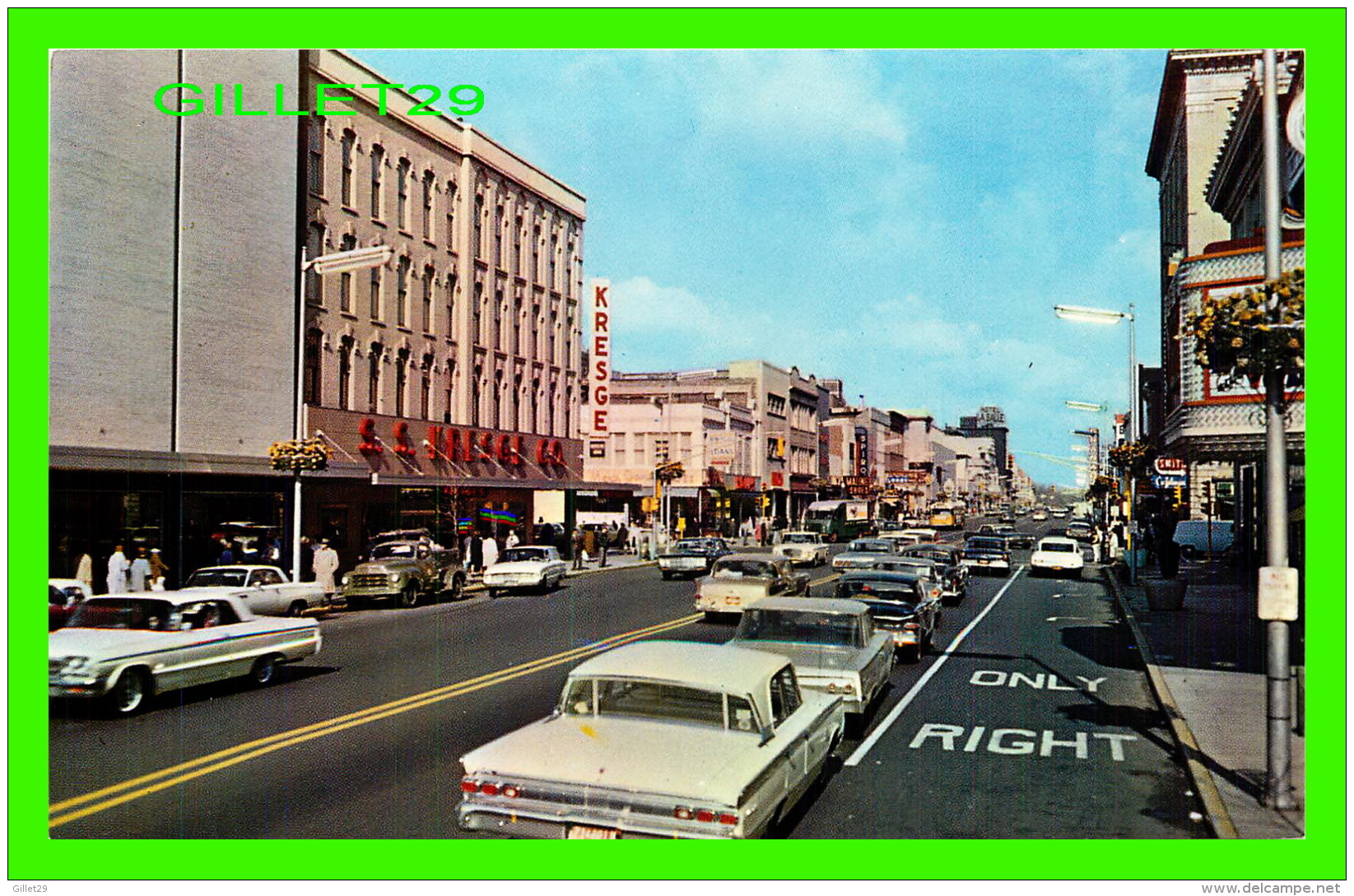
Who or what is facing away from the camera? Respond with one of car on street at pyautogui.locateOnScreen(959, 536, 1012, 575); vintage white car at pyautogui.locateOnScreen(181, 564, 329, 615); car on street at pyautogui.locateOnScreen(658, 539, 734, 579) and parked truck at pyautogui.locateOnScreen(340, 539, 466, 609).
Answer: car on street at pyautogui.locateOnScreen(959, 536, 1012, 575)

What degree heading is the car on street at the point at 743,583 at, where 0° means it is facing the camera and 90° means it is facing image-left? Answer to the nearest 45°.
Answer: approximately 225°

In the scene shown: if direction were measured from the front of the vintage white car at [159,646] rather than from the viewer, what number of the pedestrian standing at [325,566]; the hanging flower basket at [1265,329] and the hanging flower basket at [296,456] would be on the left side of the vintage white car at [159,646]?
1

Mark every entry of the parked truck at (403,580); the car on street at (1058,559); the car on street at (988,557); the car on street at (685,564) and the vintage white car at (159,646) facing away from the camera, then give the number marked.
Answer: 2

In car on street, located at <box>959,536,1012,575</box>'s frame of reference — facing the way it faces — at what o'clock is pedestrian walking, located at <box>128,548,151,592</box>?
The pedestrian walking is roughly at 7 o'clock from the car on street.

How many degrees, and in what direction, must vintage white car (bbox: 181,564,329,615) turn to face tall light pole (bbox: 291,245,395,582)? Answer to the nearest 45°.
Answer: approximately 135° to its right

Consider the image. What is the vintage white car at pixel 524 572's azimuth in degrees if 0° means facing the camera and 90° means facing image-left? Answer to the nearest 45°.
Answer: approximately 45°

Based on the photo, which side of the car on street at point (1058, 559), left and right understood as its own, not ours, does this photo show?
back

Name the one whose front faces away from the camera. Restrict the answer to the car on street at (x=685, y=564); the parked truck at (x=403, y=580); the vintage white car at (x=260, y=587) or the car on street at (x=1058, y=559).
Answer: the car on street at (x=1058, y=559)

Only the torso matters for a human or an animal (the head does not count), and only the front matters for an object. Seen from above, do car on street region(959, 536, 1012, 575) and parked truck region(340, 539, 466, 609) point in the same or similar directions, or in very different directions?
very different directions

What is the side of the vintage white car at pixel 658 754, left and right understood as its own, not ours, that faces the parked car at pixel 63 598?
left

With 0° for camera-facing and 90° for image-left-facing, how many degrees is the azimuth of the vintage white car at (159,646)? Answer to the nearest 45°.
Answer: approximately 45°

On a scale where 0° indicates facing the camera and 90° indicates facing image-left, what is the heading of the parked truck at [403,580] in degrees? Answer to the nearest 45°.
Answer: approximately 45°

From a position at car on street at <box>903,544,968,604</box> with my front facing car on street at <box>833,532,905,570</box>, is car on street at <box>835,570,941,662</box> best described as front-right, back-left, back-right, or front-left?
back-left

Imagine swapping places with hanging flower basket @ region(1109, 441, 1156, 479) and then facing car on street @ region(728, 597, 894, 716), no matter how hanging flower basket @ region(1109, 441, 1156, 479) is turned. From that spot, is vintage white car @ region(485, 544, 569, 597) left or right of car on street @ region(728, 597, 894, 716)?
right

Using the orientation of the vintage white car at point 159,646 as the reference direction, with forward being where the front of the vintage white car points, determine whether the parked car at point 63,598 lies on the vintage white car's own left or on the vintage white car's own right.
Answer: on the vintage white car's own right

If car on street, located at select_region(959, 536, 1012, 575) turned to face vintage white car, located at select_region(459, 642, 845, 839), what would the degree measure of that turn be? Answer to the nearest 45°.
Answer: approximately 180°

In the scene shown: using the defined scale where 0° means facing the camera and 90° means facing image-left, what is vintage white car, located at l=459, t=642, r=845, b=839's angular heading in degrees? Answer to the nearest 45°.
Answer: approximately 225°

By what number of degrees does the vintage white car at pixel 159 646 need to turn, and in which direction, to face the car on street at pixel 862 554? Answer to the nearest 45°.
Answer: approximately 180°
